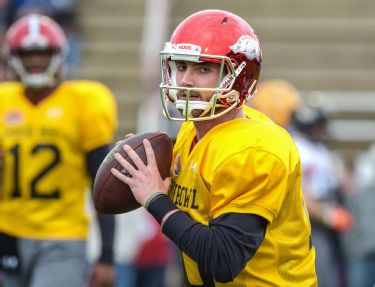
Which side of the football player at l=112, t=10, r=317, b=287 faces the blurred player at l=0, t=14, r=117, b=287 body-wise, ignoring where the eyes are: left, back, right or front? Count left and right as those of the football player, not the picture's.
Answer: right

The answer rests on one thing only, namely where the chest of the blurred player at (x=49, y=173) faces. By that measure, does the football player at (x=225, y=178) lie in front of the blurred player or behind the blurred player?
in front

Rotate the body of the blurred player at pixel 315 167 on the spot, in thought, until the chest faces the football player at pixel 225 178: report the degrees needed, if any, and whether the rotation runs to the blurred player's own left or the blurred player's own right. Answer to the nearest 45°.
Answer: approximately 90° to the blurred player's own right

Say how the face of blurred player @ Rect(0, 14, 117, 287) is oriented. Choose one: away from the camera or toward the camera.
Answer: toward the camera

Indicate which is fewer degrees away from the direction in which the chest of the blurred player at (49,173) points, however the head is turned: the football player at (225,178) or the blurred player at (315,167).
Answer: the football player

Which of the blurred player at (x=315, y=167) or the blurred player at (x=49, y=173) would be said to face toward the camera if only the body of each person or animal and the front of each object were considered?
the blurred player at (x=49, y=173)

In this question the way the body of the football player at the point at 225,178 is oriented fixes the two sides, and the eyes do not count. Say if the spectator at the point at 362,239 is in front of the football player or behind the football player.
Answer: behind

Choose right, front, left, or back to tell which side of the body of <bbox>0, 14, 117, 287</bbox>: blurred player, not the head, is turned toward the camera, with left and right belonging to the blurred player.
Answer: front

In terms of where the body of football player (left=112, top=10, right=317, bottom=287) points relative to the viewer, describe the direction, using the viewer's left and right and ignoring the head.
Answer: facing the viewer and to the left of the viewer
